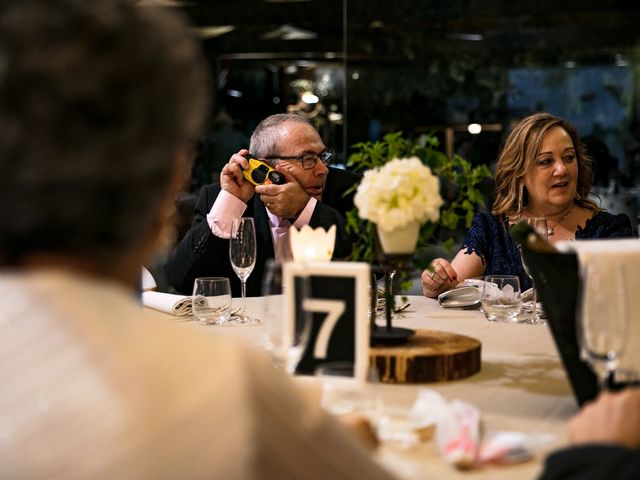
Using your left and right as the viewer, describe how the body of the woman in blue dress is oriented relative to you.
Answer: facing the viewer

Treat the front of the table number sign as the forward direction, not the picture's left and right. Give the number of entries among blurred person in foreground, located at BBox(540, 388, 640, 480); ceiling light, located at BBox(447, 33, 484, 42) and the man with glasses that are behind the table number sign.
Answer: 2

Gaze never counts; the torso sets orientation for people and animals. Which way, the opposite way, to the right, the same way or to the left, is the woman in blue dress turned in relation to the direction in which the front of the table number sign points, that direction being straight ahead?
the same way

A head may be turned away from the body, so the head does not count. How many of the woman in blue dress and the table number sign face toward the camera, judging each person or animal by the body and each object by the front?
2

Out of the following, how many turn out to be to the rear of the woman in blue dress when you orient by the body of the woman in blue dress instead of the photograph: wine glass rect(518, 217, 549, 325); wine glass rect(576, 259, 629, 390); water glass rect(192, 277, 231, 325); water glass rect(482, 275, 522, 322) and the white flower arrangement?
0

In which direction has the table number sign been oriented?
toward the camera

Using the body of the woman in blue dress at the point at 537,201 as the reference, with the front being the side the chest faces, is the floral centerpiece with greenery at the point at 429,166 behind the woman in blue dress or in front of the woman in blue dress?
in front

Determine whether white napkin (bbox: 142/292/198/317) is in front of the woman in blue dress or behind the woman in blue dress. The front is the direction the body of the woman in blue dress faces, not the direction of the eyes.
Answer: in front

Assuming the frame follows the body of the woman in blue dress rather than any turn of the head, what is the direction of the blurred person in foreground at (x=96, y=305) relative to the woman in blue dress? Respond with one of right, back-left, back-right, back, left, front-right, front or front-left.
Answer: front

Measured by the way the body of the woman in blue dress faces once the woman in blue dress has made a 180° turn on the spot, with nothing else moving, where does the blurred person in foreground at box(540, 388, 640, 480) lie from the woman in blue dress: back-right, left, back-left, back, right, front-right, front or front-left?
back

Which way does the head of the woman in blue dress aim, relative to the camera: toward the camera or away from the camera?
toward the camera

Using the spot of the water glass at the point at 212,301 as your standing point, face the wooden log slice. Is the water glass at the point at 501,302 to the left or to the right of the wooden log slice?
left

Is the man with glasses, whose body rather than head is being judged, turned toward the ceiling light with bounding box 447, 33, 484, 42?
no

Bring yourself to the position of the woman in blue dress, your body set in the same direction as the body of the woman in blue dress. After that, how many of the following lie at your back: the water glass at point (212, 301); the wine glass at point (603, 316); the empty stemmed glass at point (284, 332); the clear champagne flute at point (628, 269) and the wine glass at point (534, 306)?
0

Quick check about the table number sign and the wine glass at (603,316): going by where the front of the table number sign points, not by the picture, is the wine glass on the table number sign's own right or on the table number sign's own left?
on the table number sign's own left

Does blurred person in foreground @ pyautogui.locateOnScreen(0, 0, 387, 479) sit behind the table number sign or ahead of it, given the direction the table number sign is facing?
ahead

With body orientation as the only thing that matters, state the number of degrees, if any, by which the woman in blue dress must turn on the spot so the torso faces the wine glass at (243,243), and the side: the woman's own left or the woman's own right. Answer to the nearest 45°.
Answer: approximately 45° to the woman's own right

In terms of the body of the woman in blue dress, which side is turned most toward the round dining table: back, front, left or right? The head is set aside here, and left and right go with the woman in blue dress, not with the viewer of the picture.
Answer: front

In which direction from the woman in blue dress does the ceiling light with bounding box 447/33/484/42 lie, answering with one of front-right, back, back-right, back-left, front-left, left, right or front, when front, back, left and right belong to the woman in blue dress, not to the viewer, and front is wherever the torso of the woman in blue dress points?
back
